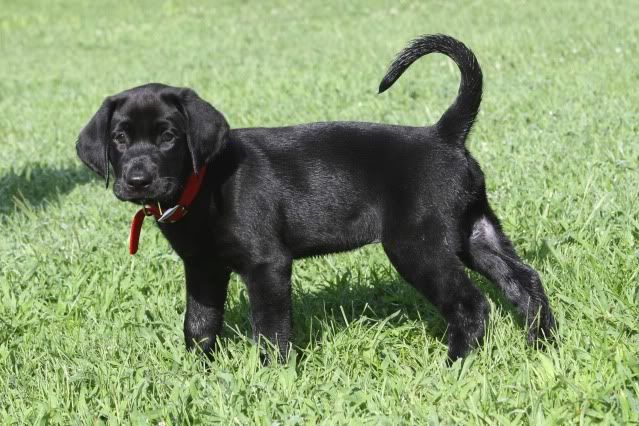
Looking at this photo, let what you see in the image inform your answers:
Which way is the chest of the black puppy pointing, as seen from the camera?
to the viewer's left

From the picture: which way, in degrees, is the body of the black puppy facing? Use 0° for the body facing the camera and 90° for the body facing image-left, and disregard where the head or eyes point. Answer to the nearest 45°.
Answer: approximately 90°
